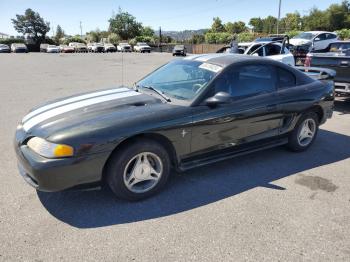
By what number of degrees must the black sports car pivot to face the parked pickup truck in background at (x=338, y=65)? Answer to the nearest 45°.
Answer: approximately 180°

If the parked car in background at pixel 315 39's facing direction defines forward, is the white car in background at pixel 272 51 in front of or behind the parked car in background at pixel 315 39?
in front

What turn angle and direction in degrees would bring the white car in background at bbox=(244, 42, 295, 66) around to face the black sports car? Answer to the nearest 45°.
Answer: approximately 45° to its left

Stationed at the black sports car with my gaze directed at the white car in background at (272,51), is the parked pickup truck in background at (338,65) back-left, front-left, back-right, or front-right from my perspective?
front-right

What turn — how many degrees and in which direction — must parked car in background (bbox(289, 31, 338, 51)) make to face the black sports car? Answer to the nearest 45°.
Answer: approximately 45° to its left

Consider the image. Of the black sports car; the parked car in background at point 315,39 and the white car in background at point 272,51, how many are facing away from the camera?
0

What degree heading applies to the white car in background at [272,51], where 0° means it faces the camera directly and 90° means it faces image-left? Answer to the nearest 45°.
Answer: approximately 45°

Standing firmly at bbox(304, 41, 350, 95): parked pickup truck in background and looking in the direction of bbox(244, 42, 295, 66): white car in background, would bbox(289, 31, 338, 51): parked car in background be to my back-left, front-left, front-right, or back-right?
front-right

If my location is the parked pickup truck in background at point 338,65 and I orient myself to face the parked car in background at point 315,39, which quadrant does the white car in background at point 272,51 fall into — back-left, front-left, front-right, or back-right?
front-left

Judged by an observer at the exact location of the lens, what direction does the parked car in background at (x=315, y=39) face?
facing the viewer and to the left of the viewer

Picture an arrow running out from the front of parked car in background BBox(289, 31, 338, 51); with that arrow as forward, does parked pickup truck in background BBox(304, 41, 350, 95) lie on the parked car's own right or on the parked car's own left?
on the parked car's own left
